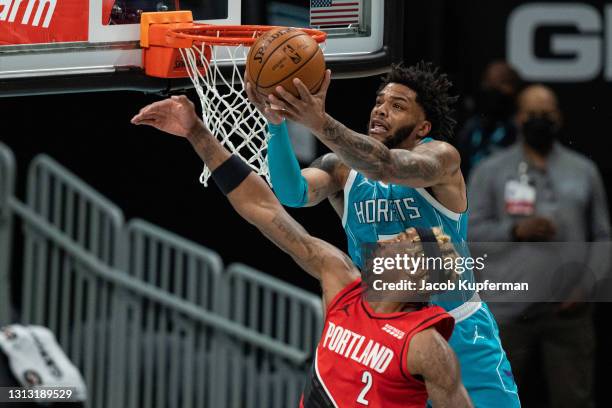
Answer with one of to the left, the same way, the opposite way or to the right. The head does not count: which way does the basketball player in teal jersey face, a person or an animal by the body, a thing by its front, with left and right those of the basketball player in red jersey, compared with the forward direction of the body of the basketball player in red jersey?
the same way

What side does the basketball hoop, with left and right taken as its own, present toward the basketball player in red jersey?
front

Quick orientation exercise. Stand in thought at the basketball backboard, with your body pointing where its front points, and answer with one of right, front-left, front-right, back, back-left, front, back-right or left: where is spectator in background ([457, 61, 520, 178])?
left

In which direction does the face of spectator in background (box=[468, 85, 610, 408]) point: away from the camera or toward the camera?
toward the camera

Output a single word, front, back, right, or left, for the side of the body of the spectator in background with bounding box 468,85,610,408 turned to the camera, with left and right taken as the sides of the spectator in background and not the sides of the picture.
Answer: front

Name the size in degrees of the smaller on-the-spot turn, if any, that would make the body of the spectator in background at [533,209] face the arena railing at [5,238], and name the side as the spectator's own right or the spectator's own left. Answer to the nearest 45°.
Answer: approximately 90° to the spectator's own right

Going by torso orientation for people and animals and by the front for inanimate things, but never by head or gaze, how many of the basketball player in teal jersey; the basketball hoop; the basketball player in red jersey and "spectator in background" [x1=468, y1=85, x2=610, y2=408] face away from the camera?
0

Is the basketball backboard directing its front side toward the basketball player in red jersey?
yes

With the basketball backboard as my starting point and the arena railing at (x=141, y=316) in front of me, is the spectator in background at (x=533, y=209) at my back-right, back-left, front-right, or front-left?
front-right

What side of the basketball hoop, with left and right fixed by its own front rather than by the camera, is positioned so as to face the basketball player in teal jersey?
front

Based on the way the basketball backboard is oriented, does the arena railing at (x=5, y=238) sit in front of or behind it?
behind

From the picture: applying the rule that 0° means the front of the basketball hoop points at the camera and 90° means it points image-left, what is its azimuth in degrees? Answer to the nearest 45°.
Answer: approximately 315°

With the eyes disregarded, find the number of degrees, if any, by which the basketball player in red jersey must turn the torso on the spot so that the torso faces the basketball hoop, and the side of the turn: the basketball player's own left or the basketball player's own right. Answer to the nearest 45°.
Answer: approximately 90° to the basketball player's own right

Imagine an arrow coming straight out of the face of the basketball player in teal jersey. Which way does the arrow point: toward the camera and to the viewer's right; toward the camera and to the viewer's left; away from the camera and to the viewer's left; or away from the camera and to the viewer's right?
toward the camera and to the viewer's left

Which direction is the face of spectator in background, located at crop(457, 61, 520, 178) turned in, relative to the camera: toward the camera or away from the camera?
toward the camera

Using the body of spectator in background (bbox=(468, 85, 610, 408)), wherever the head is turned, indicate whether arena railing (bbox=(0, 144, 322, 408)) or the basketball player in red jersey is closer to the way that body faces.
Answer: the basketball player in red jersey

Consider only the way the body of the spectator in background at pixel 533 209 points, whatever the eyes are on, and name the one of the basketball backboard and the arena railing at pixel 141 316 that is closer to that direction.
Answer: the basketball backboard

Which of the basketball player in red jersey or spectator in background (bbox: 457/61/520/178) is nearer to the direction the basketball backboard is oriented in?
the basketball player in red jersey

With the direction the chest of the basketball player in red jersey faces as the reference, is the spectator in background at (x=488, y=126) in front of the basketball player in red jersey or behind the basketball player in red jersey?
behind

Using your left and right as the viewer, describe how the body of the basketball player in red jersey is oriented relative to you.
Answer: facing the viewer and to the left of the viewer
